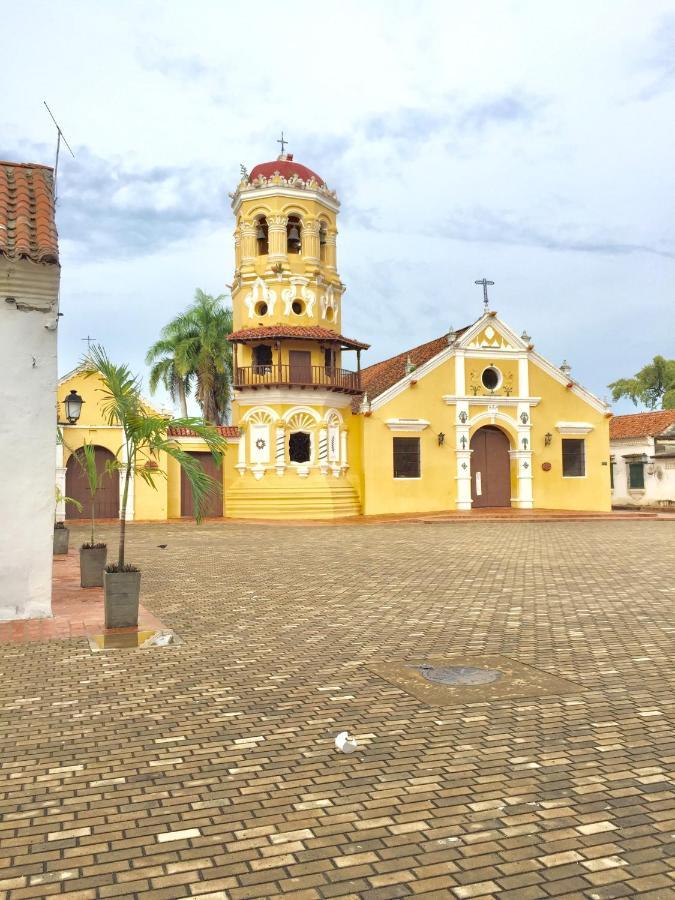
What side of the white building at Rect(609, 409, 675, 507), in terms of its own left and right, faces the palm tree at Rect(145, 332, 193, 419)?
right

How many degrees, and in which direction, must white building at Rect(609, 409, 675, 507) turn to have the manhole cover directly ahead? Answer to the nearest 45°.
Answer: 0° — it already faces it

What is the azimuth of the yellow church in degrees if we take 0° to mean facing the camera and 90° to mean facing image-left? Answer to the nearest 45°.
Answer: approximately 0°

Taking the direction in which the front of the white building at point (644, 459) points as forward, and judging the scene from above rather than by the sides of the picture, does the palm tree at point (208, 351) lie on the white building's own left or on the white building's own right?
on the white building's own right

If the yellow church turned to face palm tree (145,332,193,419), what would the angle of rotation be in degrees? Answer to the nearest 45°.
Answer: approximately 135° to its right

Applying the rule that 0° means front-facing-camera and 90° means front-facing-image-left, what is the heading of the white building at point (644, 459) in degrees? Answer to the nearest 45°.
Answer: approximately 0°

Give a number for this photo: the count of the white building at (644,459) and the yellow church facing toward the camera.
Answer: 2

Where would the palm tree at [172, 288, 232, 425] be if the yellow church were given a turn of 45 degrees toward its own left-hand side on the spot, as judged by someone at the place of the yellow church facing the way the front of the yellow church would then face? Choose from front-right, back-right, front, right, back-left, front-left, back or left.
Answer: back
